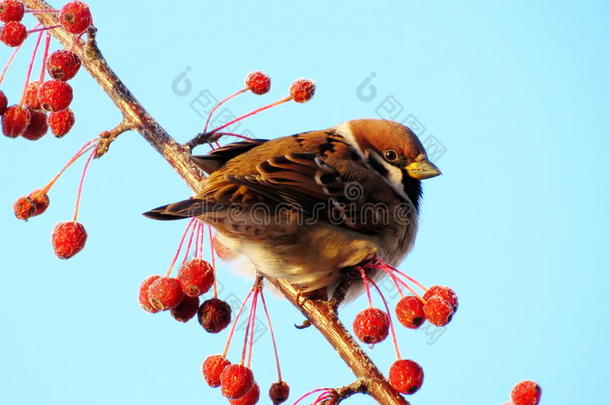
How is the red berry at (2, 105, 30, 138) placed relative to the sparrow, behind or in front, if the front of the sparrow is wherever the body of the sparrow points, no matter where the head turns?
behind

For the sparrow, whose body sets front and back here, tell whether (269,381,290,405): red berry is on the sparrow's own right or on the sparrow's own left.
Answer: on the sparrow's own right

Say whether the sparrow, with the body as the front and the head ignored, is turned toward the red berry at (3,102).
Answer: no

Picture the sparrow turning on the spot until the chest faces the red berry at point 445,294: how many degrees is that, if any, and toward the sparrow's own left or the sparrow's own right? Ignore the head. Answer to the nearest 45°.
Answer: approximately 45° to the sparrow's own right

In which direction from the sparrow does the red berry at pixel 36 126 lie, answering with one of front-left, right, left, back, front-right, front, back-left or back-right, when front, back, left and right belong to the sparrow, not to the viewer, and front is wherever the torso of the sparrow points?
back

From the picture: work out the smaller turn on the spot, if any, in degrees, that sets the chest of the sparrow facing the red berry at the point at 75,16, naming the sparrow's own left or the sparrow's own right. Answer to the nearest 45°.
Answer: approximately 180°

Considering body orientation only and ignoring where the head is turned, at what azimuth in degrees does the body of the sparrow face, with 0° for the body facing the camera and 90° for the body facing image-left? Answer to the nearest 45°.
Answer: approximately 270°

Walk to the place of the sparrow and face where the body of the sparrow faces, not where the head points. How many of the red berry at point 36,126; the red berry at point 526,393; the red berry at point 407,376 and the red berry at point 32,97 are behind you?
2

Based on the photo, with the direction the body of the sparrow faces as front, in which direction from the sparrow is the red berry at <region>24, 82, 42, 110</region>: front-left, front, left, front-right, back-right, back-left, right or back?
back

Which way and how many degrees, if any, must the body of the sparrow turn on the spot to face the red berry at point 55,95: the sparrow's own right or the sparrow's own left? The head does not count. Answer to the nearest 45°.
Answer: approximately 180°

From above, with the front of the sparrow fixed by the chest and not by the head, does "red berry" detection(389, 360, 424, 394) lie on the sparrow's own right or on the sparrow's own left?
on the sparrow's own right
